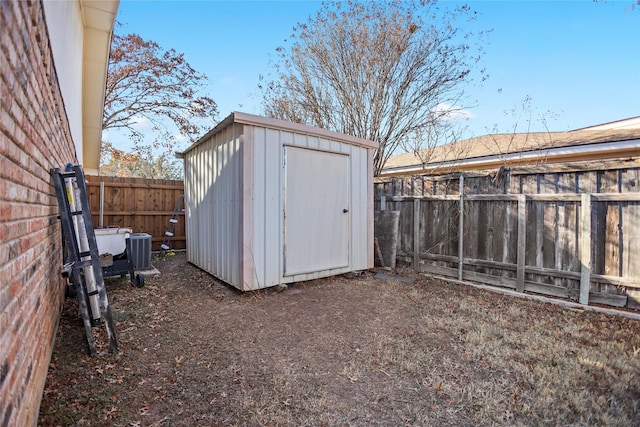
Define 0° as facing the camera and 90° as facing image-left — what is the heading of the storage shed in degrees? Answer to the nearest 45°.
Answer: approximately 315°

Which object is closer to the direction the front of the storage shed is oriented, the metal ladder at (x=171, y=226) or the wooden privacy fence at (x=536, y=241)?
the wooden privacy fence

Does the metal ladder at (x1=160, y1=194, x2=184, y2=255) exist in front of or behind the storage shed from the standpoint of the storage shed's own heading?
behind

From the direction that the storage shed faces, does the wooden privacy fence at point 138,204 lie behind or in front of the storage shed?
behind

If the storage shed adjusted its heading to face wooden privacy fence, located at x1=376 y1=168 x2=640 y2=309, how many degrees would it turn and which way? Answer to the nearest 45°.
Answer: approximately 45° to its left
